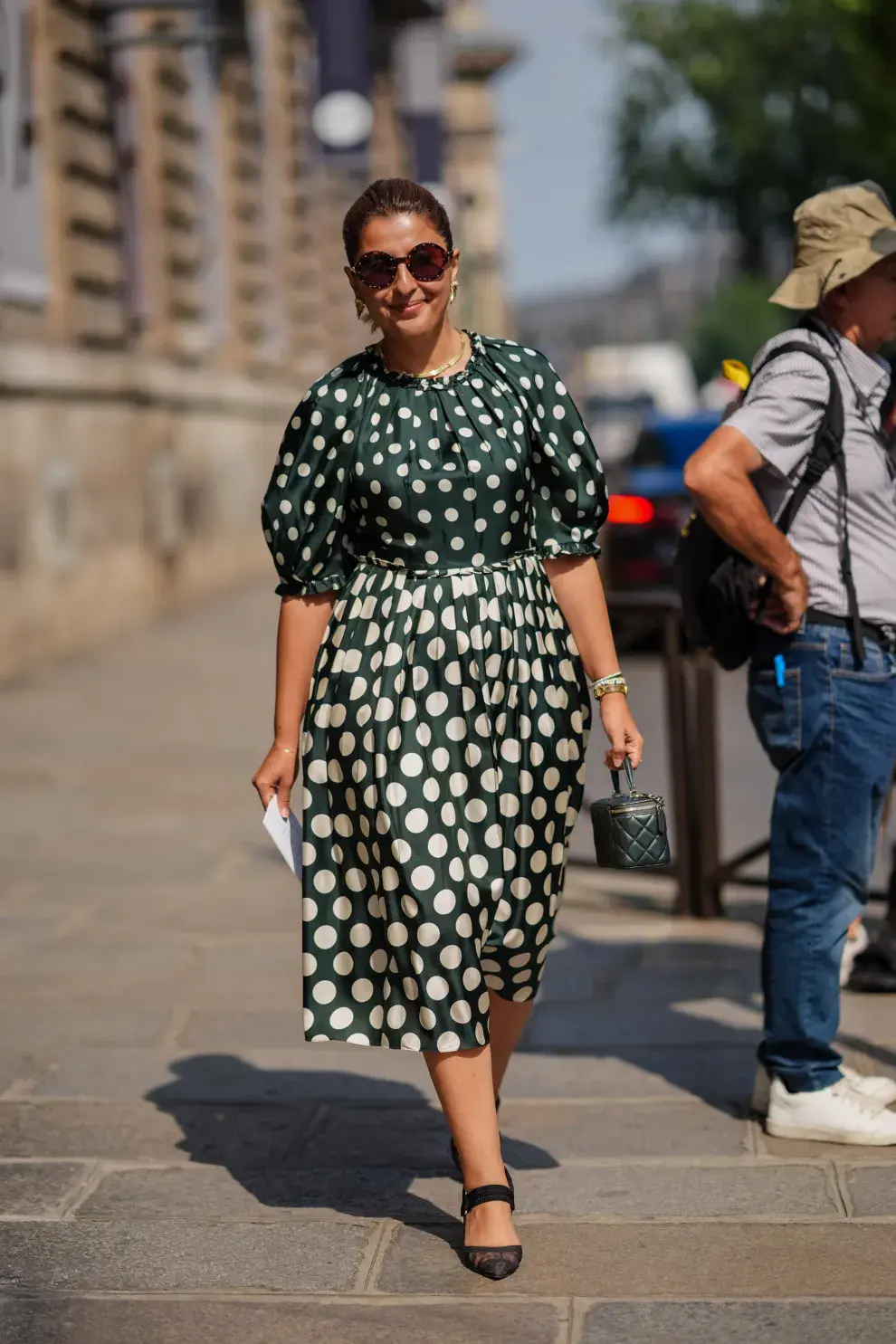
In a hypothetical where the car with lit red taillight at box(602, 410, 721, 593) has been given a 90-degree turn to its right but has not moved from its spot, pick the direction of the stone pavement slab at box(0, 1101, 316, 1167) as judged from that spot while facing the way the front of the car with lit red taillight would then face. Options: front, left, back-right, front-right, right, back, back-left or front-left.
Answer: right

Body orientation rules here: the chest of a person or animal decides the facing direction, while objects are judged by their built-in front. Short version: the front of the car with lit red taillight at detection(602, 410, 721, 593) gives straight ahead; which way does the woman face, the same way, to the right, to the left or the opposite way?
the opposite way

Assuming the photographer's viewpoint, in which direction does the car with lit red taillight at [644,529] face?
facing away from the viewer

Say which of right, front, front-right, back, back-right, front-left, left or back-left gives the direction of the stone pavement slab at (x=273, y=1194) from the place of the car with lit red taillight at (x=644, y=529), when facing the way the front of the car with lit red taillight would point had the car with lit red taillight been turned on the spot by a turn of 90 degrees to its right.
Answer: right

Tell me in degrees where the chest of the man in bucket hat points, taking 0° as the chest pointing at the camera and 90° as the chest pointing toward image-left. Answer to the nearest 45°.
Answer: approximately 270°

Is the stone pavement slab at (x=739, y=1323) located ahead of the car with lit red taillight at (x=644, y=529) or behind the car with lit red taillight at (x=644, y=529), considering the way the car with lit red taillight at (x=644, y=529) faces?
behind

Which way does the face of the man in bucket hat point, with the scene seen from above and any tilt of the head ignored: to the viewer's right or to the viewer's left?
to the viewer's right

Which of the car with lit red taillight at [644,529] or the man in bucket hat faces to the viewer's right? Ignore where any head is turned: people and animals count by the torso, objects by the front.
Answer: the man in bucket hat
